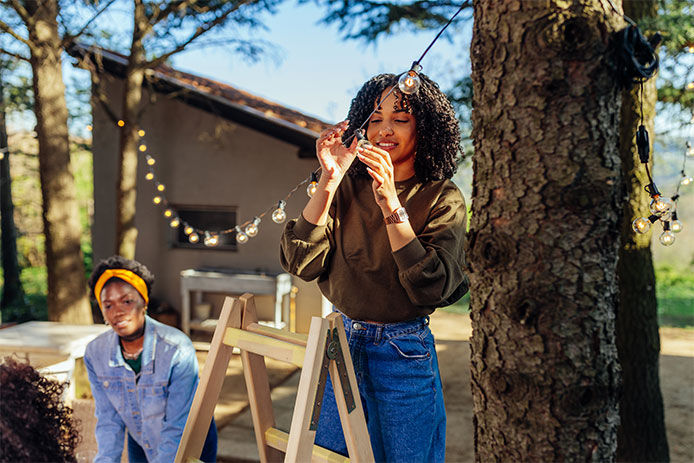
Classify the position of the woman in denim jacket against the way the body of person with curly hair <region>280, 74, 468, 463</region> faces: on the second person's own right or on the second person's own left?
on the second person's own right

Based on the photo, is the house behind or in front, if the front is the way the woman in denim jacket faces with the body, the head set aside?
behind

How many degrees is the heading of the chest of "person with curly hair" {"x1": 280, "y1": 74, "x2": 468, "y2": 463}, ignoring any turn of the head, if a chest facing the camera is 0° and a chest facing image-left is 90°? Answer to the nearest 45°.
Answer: approximately 45°

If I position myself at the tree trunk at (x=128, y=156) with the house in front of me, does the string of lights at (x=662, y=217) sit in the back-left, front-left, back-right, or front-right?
back-right

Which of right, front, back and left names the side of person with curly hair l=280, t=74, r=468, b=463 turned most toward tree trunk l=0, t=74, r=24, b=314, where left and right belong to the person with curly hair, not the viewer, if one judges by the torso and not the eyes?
right

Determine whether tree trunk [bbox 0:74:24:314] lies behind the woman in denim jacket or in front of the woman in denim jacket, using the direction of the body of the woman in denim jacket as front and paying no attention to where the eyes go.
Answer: behind

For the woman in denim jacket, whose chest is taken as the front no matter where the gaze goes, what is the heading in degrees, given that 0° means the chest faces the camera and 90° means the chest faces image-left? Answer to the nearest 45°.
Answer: approximately 0°
